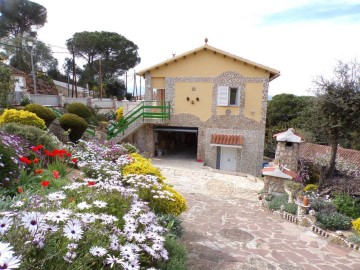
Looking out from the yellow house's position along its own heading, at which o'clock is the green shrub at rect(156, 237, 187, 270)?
The green shrub is roughly at 12 o'clock from the yellow house.

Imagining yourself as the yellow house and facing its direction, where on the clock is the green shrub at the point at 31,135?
The green shrub is roughly at 1 o'clock from the yellow house.

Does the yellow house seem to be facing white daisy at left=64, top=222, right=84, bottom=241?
yes

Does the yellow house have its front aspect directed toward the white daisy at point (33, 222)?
yes

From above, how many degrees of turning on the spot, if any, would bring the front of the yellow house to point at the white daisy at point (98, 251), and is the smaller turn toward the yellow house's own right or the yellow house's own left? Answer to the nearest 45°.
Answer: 0° — it already faces it

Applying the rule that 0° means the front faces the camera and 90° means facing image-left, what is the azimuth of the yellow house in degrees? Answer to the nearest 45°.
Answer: approximately 0°

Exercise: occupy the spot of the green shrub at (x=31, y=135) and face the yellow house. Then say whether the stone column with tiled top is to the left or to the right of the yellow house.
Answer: right

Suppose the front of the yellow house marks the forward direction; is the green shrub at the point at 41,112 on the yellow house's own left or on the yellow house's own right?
on the yellow house's own right

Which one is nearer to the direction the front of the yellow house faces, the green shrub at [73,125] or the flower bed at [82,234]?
the flower bed
